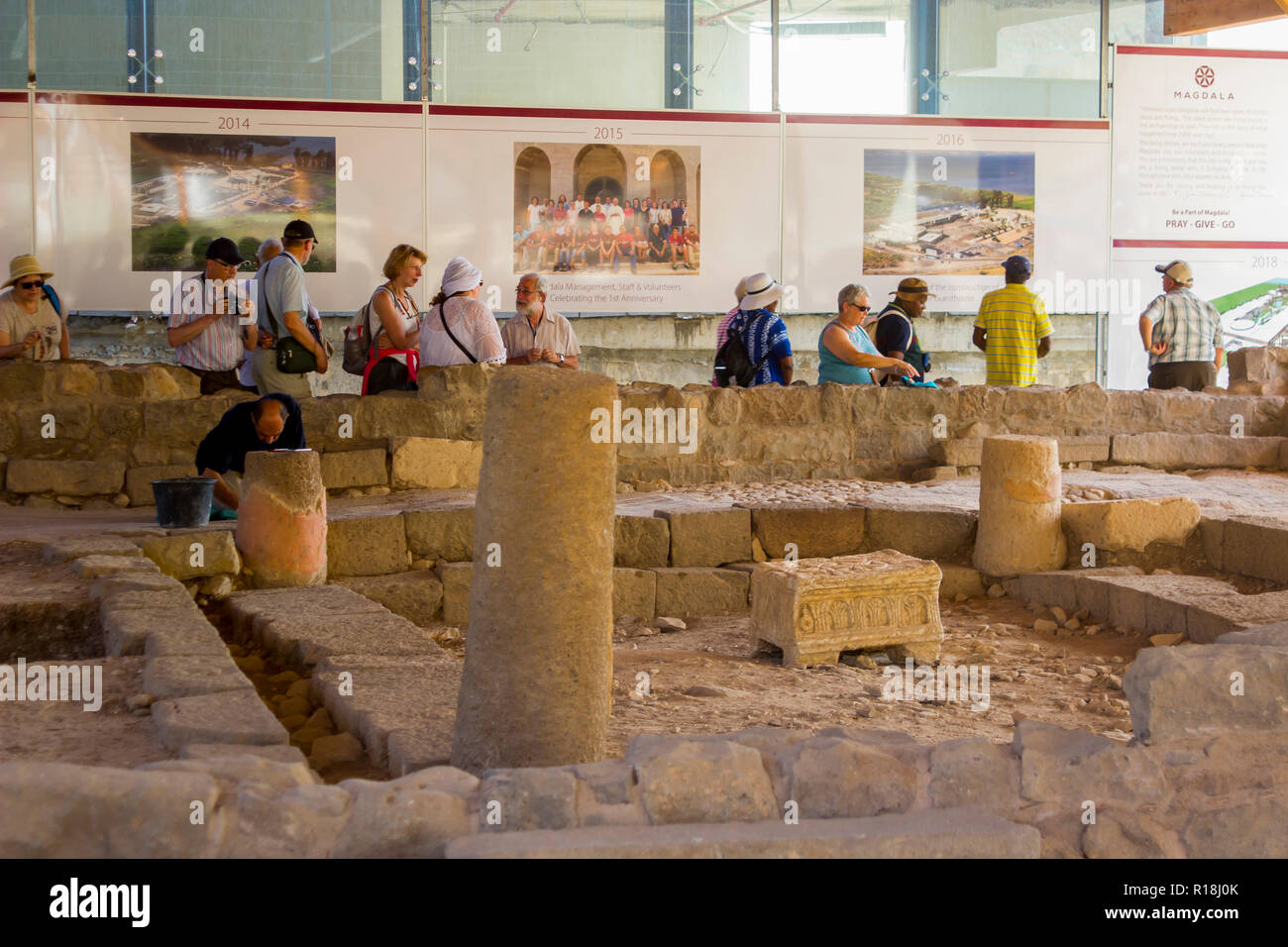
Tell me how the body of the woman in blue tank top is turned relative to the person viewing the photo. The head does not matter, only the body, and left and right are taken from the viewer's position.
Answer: facing the viewer and to the right of the viewer

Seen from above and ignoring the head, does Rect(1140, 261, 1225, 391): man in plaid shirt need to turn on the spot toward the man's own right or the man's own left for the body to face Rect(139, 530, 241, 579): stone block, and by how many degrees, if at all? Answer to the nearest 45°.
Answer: approximately 135° to the man's own left

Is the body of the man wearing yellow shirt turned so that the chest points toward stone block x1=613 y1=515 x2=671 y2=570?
no

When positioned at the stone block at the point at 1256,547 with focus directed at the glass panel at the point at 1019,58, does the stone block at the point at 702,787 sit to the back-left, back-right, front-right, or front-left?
back-left

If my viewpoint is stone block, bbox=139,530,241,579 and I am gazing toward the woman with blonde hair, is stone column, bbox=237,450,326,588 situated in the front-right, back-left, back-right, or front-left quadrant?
front-right

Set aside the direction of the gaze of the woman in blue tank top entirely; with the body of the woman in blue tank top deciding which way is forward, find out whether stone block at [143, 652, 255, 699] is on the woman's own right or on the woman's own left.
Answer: on the woman's own right

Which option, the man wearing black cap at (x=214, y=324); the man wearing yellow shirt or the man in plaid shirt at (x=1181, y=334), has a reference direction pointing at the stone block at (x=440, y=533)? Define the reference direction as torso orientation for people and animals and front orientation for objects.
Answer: the man wearing black cap

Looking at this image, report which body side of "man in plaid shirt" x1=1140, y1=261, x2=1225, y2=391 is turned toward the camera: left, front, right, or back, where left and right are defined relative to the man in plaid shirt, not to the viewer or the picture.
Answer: back

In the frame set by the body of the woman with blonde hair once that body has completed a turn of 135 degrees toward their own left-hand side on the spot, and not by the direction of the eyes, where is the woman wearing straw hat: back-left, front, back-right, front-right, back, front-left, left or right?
left

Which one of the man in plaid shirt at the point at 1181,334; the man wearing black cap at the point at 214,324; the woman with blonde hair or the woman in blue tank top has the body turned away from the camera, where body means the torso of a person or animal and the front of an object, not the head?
the man in plaid shirt

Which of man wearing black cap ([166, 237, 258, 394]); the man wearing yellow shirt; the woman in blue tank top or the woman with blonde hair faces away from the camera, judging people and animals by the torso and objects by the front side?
the man wearing yellow shirt

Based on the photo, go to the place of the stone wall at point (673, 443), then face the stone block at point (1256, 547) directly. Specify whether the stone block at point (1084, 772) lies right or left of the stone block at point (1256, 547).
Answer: right

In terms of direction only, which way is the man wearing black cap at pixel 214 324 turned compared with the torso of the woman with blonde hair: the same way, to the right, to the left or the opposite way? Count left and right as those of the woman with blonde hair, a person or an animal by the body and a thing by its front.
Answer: the same way

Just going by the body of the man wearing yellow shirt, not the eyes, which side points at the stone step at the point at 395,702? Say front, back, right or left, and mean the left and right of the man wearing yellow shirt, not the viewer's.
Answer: back

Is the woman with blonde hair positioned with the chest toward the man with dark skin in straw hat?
yes

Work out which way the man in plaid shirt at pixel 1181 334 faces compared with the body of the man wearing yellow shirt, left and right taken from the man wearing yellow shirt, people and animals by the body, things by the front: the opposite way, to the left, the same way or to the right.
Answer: the same way

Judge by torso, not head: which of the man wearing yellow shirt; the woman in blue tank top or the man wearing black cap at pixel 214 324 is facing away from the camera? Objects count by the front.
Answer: the man wearing yellow shirt

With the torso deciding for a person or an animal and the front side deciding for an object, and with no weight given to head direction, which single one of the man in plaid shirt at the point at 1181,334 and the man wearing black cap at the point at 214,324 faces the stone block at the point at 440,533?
the man wearing black cap

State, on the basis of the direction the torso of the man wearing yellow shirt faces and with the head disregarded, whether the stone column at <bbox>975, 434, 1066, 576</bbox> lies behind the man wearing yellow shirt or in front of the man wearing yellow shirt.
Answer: behind

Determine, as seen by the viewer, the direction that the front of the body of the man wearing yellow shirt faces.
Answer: away from the camera
